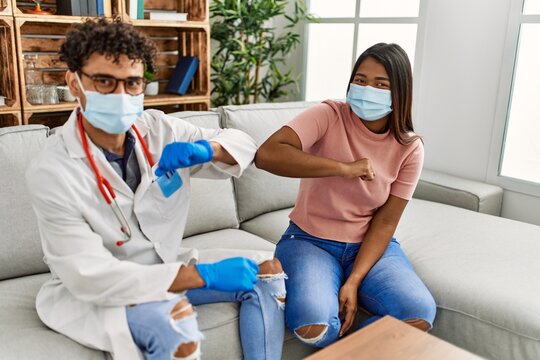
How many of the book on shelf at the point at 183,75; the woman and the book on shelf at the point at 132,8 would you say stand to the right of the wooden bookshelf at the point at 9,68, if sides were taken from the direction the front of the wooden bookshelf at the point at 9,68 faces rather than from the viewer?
0

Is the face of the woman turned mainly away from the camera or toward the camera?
toward the camera

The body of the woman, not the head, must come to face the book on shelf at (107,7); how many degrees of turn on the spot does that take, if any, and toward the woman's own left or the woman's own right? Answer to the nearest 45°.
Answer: approximately 135° to the woman's own right

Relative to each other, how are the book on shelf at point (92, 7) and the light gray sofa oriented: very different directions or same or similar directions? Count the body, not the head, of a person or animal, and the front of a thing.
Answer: same or similar directions

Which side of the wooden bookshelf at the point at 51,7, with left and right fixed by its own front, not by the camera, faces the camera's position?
front

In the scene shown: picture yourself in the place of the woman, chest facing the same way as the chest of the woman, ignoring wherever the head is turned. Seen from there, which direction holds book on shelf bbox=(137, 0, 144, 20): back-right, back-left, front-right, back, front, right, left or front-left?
back-right

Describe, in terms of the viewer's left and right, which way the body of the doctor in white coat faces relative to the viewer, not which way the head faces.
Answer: facing the viewer and to the right of the viewer

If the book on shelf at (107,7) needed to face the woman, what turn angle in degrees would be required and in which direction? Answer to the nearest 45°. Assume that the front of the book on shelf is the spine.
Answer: approximately 45° to its left

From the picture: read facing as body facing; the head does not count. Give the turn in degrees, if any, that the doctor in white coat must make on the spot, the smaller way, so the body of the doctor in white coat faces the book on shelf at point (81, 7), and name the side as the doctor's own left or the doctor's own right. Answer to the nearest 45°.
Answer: approximately 135° to the doctor's own left

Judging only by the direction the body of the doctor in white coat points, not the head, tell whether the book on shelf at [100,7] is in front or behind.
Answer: behind

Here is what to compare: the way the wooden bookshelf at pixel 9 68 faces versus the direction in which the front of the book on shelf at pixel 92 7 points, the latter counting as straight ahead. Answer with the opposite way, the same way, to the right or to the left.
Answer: the same way

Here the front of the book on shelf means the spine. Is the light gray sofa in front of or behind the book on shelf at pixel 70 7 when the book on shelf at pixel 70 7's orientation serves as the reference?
in front

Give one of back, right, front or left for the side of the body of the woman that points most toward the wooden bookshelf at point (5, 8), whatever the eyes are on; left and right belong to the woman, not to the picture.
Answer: right

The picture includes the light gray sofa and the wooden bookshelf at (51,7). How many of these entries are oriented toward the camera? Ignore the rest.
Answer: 2

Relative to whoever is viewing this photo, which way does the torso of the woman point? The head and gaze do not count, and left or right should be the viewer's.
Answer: facing the viewer
